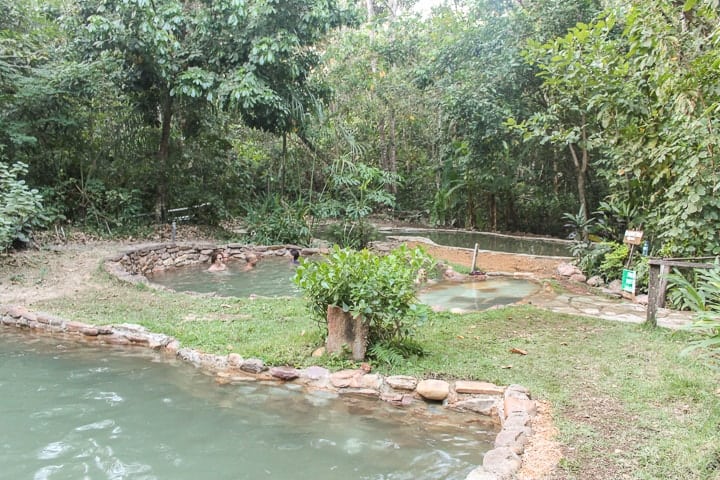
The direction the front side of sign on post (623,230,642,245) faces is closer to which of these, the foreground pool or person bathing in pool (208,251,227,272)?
the foreground pool

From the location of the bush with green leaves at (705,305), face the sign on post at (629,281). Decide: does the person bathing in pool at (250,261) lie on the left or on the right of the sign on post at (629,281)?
left

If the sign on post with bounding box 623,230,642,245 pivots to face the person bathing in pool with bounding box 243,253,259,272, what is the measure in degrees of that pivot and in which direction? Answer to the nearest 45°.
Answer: approximately 90° to its right

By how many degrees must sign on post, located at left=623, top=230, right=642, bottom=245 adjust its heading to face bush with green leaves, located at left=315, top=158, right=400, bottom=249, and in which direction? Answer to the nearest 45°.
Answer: approximately 135° to its right

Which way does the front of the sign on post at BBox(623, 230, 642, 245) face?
toward the camera

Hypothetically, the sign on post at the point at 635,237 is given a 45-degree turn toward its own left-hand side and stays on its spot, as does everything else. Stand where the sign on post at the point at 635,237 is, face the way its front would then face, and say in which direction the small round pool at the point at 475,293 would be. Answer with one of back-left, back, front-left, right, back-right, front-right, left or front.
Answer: back-right

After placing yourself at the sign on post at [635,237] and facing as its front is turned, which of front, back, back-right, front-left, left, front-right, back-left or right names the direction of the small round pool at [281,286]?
right

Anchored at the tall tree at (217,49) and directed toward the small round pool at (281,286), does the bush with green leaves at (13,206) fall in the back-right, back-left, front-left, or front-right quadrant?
front-right

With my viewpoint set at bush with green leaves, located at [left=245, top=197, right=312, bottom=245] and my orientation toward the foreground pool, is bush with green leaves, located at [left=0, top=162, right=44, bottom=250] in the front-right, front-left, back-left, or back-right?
front-right

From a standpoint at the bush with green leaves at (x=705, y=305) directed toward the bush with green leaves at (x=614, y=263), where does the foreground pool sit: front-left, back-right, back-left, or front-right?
back-left

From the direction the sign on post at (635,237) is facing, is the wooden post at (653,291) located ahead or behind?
ahead

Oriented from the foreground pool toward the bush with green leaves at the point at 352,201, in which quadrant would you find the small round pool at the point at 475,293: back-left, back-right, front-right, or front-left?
front-right

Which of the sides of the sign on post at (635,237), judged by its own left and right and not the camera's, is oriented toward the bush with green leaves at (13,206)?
right

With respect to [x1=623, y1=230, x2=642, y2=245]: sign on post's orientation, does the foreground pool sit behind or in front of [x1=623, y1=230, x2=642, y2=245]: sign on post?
in front
